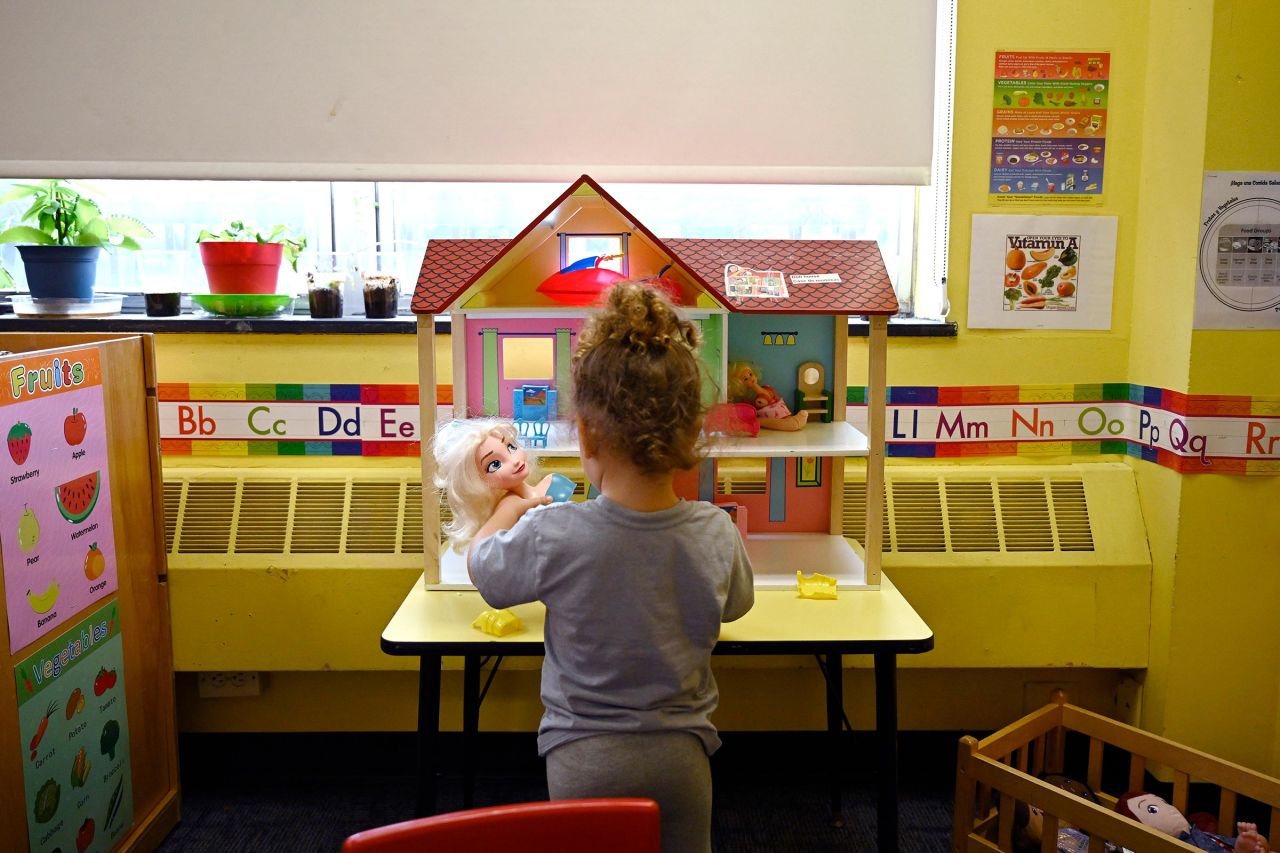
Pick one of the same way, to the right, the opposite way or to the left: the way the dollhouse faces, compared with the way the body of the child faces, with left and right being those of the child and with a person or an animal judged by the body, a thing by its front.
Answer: the opposite way

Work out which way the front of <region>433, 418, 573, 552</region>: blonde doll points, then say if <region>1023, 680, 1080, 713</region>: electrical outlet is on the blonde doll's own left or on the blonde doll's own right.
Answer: on the blonde doll's own left

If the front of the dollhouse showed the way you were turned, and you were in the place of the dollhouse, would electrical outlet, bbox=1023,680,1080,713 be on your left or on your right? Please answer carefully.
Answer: on your left

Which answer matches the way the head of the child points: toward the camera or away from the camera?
away from the camera

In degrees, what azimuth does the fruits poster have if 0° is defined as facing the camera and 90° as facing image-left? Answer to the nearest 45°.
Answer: approximately 315°

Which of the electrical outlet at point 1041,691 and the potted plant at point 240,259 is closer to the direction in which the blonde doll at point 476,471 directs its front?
the electrical outlet

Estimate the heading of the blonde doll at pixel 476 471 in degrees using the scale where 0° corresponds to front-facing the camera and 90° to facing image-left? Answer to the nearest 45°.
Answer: approximately 315°

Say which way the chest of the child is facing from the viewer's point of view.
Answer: away from the camera

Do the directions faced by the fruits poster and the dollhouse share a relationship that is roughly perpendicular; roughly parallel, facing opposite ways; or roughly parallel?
roughly perpendicular

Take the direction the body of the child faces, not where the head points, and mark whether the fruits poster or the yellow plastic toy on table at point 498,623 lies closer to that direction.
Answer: the yellow plastic toy on table
